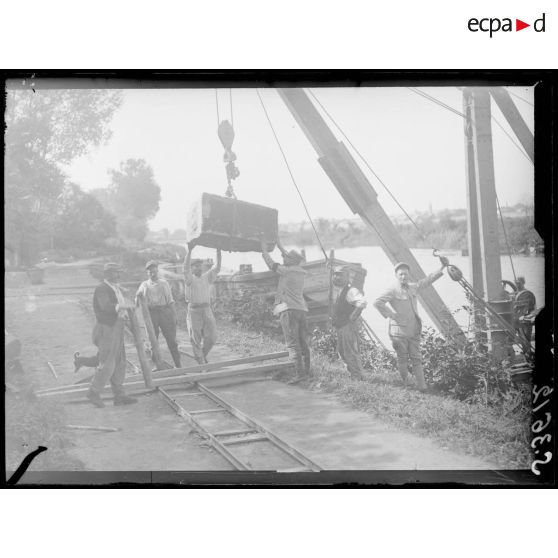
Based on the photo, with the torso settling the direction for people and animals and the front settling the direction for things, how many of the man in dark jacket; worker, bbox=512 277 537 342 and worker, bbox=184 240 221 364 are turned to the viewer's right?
1

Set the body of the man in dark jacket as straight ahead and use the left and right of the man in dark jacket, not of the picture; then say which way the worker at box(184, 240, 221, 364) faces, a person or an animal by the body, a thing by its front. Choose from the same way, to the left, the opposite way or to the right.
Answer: to the right

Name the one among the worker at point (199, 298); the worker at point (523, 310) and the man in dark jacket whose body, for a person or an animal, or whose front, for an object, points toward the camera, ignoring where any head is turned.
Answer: the worker at point (199, 298)

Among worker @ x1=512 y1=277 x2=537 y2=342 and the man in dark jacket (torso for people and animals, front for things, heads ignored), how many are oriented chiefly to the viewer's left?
1

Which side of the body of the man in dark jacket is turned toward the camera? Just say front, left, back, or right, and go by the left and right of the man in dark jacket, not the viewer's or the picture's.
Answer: right

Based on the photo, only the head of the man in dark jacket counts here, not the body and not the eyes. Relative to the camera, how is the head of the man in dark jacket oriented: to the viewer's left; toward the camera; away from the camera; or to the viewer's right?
to the viewer's right

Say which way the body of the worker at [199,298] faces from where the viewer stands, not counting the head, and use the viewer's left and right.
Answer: facing the viewer
